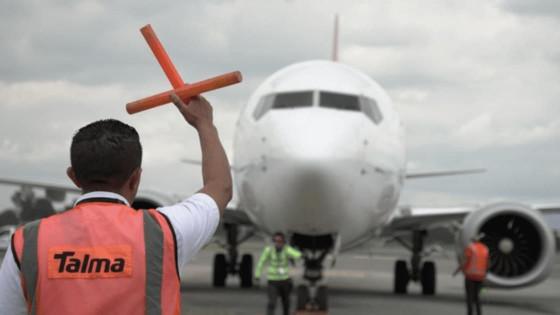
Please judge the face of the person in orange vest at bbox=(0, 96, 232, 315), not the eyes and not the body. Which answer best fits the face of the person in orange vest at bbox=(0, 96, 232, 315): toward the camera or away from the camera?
away from the camera

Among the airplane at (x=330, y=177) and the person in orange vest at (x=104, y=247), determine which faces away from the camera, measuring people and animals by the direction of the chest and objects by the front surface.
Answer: the person in orange vest

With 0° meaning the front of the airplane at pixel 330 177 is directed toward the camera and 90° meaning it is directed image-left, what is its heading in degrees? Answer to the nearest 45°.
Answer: approximately 0°

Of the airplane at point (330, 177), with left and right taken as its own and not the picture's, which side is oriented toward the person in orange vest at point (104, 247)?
front

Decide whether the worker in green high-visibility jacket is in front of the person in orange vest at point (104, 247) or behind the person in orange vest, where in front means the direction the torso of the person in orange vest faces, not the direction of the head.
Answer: in front

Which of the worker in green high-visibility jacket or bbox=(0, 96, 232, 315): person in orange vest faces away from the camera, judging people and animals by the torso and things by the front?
the person in orange vest

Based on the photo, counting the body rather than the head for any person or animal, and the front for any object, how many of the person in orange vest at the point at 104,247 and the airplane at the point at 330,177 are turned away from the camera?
1

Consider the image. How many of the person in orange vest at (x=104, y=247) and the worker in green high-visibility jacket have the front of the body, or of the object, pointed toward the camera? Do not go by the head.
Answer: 1

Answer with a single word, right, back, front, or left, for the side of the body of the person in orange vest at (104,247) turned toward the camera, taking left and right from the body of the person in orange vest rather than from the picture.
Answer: back

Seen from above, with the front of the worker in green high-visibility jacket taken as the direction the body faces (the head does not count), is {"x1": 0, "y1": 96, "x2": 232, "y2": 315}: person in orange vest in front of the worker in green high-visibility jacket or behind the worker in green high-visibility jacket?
in front

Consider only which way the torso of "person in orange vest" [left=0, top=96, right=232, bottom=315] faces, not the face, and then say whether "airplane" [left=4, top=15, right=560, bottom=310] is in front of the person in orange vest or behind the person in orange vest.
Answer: in front

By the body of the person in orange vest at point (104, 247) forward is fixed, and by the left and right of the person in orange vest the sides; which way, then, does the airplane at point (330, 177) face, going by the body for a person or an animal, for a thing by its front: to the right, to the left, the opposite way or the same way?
the opposite way

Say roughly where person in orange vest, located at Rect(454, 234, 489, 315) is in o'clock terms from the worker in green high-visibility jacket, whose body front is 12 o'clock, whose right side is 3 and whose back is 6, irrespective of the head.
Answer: The person in orange vest is roughly at 8 o'clock from the worker in green high-visibility jacket.

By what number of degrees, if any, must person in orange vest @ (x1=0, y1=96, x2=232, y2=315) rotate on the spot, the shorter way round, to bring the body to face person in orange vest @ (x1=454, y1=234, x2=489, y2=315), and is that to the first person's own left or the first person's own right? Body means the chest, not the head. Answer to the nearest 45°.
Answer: approximately 45° to the first person's own right

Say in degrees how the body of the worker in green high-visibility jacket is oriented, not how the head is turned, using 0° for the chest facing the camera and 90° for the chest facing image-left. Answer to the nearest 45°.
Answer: approximately 0°
